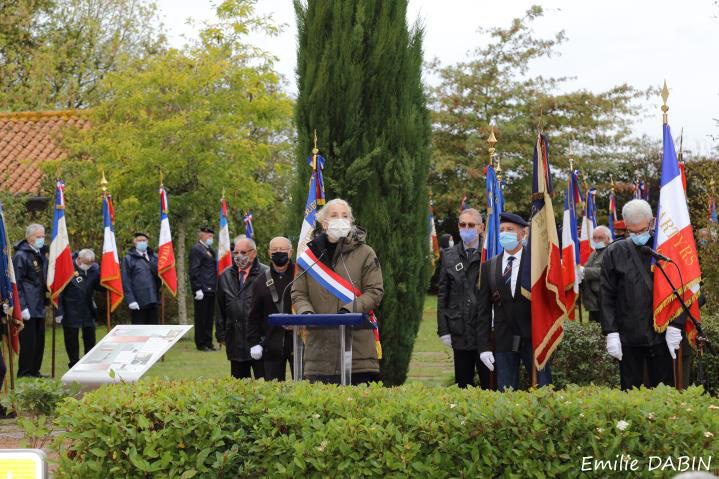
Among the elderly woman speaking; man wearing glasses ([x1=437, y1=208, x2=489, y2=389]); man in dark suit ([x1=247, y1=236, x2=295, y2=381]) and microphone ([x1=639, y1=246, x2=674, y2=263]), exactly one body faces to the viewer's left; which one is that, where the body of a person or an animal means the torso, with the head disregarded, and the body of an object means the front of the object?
the microphone

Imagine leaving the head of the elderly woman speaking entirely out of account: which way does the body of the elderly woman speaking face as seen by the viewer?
toward the camera

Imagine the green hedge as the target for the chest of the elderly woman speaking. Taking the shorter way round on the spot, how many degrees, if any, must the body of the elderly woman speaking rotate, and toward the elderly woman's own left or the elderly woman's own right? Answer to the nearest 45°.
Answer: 0° — they already face it

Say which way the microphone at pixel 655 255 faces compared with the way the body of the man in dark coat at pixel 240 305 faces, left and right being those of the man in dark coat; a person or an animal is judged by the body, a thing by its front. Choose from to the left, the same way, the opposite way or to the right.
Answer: to the right

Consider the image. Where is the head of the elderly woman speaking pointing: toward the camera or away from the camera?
toward the camera

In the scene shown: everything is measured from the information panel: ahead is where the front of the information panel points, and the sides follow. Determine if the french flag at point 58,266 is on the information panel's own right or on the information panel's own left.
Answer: on the information panel's own right

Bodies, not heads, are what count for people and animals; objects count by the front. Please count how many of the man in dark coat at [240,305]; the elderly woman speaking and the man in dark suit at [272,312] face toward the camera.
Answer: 3

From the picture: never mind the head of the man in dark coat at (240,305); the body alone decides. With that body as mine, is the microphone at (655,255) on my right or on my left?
on my left

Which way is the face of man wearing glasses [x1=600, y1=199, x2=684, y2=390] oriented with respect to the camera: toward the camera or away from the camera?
toward the camera

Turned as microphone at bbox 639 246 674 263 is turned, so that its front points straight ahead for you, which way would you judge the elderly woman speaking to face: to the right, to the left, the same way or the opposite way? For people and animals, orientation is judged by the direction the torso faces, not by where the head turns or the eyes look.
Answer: to the left

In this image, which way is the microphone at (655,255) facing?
to the viewer's left

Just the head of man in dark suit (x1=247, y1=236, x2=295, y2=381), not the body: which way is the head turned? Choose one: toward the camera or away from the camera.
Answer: toward the camera

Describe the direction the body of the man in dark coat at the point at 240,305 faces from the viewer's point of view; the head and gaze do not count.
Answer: toward the camera
